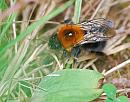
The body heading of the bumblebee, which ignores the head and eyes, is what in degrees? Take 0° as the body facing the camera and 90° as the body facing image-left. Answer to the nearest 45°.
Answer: approximately 90°
